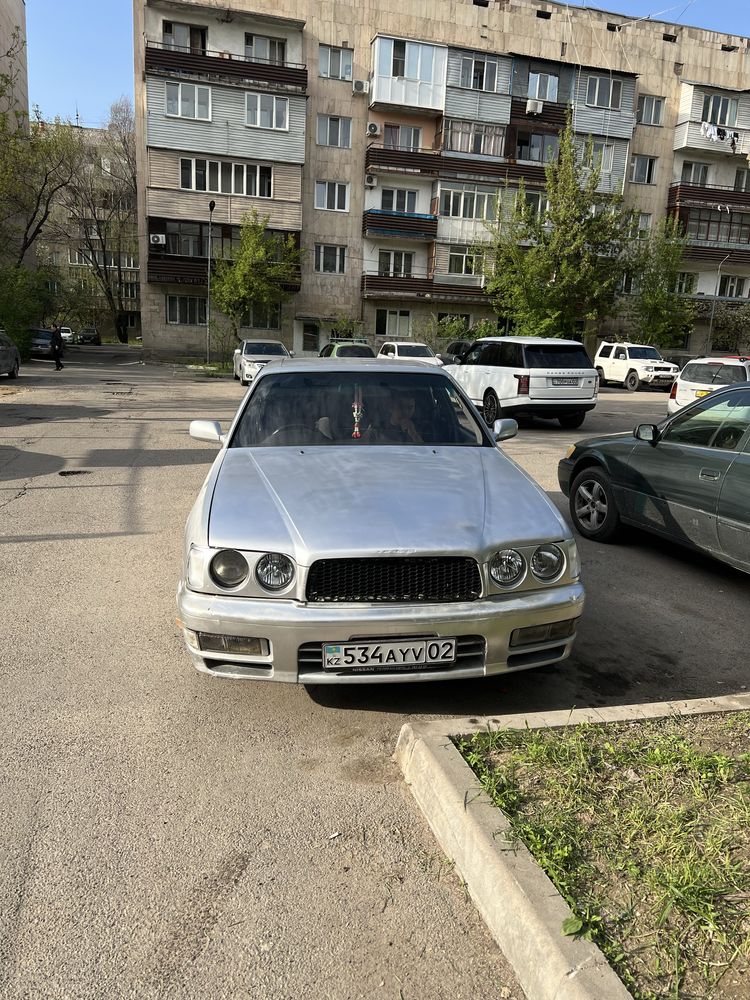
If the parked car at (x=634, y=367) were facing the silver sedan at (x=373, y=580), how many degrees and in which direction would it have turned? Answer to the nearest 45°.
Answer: approximately 45° to its right

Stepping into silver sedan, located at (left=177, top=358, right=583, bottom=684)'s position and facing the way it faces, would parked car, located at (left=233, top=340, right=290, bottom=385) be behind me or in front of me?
behind

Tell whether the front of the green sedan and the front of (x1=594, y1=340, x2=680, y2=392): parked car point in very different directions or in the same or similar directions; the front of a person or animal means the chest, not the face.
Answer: very different directions

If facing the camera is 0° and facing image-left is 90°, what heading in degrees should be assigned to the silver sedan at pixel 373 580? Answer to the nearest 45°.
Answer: approximately 0°

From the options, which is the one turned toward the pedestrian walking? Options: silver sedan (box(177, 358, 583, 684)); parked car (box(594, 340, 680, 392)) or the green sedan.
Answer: the green sedan

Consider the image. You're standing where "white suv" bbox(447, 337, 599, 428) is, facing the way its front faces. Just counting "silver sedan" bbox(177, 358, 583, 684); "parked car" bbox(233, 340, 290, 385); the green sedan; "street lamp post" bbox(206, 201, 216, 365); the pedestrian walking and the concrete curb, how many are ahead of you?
3

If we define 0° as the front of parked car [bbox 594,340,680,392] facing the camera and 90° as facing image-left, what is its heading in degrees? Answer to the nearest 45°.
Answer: approximately 315°

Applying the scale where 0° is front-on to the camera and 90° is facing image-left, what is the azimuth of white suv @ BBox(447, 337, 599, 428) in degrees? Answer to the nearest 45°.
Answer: approximately 135°

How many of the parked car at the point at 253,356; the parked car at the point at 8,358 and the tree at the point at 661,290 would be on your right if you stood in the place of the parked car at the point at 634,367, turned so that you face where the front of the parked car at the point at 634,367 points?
2

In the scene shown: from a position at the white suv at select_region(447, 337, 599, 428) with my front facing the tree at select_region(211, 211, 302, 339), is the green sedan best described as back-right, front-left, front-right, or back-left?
back-left
